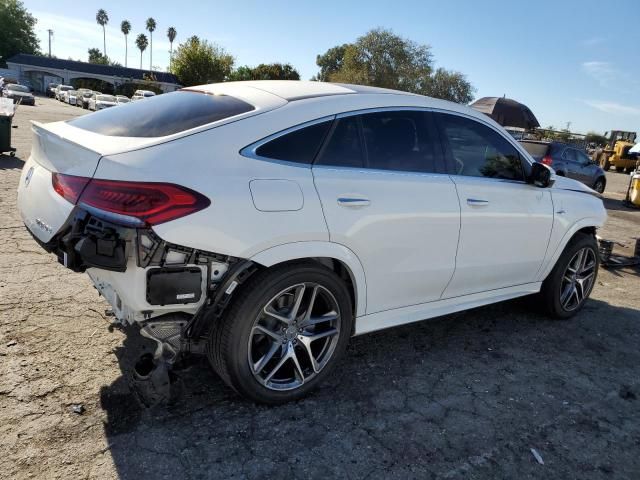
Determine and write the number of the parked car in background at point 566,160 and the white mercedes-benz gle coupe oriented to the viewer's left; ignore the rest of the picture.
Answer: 0

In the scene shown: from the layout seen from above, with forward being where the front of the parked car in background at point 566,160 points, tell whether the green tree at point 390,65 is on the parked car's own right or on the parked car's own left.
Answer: on the parked car's own left

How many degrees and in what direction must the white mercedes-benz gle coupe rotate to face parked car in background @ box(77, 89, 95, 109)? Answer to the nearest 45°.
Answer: approximately 90° to its left

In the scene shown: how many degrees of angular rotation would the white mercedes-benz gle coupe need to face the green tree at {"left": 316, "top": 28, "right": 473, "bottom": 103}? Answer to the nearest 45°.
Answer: approximately 45° to its left

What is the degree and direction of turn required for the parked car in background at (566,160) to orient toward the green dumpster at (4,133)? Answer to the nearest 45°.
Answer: approximately 180°

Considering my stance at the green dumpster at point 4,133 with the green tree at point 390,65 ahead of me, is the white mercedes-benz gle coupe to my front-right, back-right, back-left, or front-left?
back-right

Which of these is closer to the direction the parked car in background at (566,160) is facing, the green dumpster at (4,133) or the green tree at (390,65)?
the green tree

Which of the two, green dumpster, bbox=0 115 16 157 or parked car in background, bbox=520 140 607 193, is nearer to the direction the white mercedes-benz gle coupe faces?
the parked car in background

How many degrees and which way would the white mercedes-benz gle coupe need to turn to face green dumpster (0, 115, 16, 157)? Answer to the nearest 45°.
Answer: approximately 90° to its left

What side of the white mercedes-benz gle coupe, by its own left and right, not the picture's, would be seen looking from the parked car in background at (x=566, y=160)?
front

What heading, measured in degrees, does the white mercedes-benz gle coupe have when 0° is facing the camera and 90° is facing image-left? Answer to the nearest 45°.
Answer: approximately 225°

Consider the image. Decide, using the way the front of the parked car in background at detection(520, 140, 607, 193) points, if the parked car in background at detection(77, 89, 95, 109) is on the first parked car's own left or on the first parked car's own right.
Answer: on the first parked car's own left

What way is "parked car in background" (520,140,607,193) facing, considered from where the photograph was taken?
facing away from the viewer and to the right of the viewer

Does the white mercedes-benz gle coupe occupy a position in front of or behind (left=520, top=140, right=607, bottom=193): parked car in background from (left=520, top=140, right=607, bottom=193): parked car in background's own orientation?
behind
